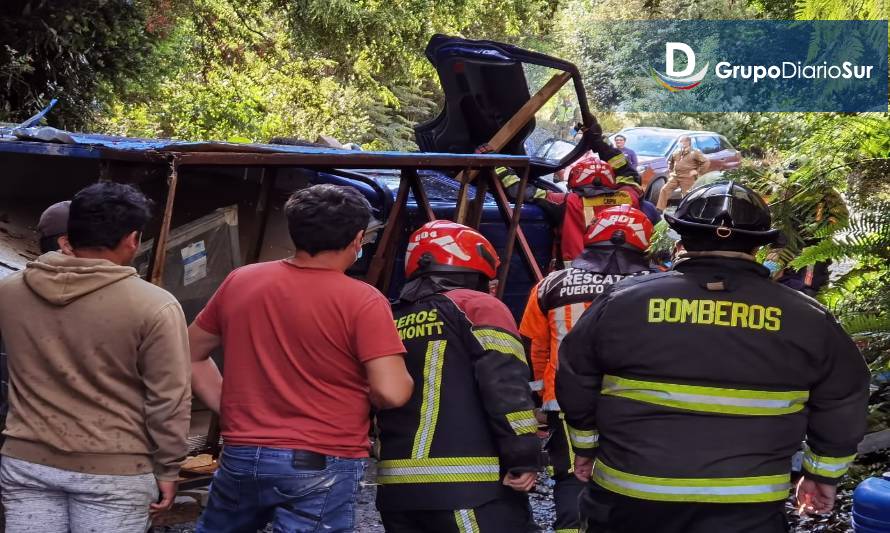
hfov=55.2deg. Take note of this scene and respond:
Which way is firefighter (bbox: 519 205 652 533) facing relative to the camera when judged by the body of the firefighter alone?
away from the camera

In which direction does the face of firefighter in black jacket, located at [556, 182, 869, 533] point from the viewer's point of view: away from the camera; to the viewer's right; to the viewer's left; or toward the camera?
away from the camera

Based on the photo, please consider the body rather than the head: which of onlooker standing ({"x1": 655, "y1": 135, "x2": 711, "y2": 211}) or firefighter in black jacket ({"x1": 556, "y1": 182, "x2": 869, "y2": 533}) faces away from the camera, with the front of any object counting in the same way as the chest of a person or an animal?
the firefighter in black jacket

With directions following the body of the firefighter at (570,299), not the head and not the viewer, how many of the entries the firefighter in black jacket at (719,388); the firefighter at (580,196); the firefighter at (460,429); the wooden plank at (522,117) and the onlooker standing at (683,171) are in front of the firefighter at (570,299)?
3

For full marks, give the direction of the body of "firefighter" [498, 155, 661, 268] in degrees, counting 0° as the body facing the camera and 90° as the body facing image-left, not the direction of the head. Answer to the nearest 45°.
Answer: approximately 135°

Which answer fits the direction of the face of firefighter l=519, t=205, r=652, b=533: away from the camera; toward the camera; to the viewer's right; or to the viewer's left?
away from the camera

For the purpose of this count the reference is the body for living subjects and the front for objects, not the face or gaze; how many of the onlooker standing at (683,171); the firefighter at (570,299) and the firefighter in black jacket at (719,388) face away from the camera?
2

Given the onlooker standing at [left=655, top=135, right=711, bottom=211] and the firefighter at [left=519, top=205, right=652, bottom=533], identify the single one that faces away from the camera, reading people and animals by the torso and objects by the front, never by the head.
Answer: the firefighter

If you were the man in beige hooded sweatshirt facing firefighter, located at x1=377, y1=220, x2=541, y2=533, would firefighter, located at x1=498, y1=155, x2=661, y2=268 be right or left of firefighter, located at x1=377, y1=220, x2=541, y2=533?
left

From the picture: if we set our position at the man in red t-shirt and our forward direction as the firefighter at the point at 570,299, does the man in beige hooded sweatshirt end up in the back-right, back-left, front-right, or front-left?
back-left

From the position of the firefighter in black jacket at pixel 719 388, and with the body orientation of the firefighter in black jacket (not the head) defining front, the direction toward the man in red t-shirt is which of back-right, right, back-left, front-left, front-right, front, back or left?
left

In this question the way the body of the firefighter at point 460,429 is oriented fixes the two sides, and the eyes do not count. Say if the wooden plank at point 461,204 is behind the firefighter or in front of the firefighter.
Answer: in front

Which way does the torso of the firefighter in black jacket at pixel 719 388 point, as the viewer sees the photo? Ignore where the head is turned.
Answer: away from the camera

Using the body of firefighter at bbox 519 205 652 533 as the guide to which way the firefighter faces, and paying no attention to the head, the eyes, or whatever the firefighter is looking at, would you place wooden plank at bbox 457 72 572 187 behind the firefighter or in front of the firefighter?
in front

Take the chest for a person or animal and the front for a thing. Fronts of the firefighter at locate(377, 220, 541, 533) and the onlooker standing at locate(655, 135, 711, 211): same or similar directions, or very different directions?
very different directions
